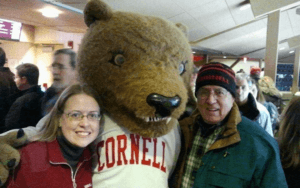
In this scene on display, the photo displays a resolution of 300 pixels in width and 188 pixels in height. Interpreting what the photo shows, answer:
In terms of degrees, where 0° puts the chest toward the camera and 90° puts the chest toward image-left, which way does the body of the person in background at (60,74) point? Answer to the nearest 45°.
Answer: approximately 45°

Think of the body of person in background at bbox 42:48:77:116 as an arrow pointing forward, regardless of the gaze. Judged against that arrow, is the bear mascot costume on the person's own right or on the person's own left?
on the person's own left

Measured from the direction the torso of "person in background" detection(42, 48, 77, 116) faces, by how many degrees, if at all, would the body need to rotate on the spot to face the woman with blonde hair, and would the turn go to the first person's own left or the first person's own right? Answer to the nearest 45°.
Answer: approximately 45° to the first person's own left

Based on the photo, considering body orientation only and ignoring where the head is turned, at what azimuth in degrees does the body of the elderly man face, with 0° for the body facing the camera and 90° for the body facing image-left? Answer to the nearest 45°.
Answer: approximately 45°

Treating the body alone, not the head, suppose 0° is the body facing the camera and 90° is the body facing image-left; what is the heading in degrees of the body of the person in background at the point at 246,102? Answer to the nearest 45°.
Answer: approximately 45°

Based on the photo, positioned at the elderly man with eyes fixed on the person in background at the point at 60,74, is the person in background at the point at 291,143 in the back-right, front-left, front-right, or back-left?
back-right
